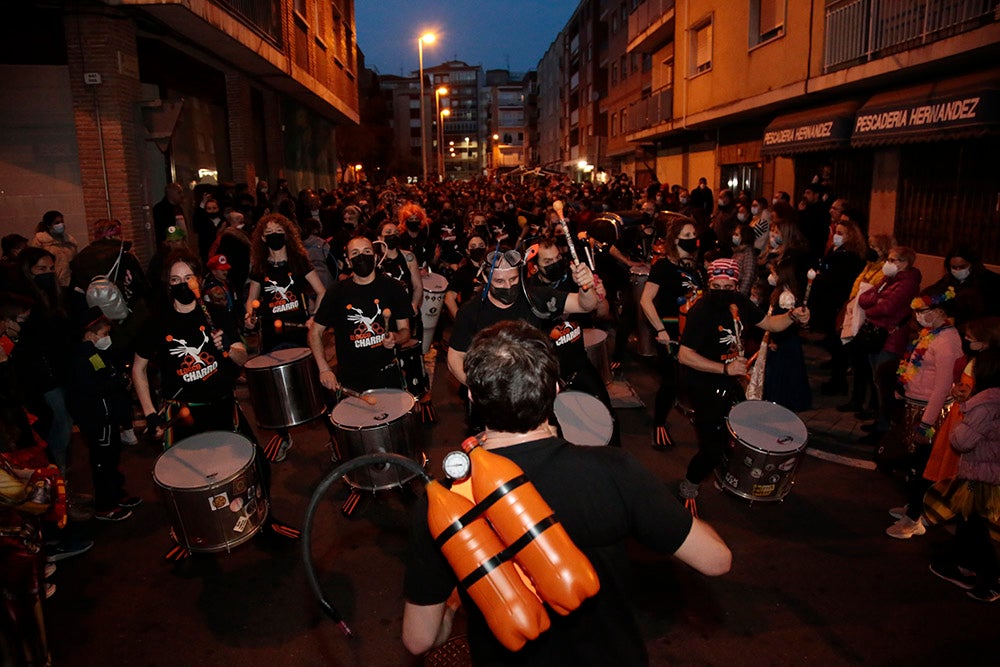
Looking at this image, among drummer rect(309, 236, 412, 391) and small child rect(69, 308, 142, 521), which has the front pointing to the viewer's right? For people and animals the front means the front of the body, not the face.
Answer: the small child

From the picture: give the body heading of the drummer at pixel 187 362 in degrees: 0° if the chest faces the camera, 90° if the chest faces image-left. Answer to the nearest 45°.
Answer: approximately 0°

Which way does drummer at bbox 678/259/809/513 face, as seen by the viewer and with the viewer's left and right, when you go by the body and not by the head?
facing the viewer and to the right of the viewer

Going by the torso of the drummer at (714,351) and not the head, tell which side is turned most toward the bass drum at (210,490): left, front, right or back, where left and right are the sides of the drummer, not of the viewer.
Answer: right

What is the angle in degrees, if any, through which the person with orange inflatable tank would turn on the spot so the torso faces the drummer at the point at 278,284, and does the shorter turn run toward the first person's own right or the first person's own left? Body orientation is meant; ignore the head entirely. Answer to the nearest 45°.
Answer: approximately 45° to the first person's own left

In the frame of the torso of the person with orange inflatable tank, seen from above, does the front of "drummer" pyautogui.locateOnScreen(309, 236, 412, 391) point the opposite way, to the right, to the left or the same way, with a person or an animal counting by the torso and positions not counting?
the opposite way

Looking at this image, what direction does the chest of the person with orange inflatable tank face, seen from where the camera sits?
away from the camera

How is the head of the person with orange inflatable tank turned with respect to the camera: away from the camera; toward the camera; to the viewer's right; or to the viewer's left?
away from the camera

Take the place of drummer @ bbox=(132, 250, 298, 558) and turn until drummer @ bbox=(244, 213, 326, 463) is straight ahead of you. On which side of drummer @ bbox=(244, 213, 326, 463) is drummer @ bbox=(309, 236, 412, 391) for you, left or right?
right

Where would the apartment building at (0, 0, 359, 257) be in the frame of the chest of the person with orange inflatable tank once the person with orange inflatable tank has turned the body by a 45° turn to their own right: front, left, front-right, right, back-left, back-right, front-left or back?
left

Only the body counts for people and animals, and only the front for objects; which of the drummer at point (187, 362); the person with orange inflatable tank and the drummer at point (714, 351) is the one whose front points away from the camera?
the person with orange inflatable tank

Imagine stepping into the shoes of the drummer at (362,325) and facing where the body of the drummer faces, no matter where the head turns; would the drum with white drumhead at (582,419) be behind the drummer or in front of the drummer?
in front
